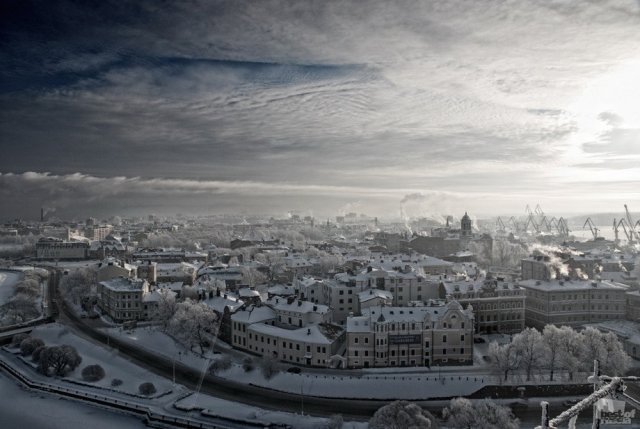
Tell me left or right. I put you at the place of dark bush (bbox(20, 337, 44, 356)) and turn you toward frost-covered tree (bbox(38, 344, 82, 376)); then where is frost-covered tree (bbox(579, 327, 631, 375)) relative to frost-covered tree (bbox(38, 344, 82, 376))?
left

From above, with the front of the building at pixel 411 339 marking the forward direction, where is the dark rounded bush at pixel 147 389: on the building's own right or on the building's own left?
on the building's own right

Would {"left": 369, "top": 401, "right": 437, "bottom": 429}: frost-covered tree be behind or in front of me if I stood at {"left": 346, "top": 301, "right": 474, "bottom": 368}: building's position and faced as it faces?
in front

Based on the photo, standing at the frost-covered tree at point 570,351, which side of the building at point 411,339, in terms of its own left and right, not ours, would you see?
left

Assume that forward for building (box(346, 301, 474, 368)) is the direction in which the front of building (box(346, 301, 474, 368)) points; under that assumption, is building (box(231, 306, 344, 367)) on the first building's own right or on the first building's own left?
on the first building's own right

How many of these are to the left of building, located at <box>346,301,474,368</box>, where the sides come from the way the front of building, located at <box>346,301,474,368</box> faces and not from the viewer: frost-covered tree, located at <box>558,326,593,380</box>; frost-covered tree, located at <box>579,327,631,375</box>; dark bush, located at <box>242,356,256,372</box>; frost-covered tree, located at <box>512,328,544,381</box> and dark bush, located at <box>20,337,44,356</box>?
3

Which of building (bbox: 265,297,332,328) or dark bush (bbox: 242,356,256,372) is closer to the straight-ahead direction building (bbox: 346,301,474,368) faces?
the dark bush

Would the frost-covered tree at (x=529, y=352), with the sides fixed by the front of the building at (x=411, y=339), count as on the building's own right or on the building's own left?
on the building's own left

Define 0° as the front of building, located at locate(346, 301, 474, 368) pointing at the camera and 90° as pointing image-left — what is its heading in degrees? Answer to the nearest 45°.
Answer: approximately 0°

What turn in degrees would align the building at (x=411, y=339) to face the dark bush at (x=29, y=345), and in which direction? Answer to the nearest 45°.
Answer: approximately 90° to its right

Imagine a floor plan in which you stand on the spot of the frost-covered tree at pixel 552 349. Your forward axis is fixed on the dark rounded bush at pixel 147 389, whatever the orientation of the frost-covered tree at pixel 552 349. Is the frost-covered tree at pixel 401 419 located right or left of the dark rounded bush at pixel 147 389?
left

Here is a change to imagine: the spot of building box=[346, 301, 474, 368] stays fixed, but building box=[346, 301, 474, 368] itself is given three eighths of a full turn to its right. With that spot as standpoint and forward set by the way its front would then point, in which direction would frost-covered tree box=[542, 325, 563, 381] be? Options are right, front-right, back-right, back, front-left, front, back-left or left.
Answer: back-right

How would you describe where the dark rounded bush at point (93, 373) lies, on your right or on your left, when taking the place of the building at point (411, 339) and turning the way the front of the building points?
on your right
